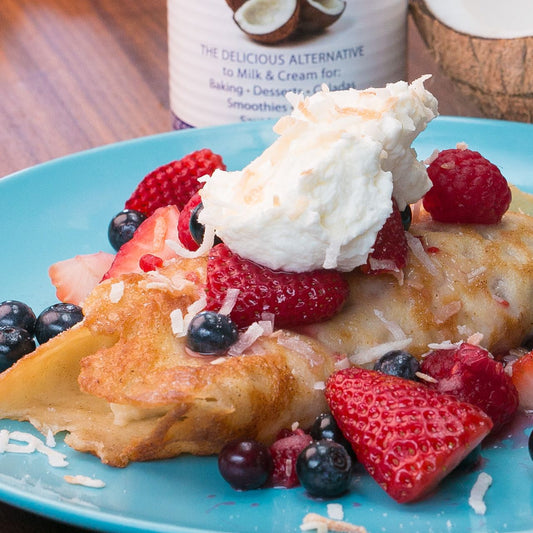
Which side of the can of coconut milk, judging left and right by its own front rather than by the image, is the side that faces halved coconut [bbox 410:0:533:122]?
left

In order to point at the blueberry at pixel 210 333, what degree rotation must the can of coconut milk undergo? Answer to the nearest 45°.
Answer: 0° — it already faces it

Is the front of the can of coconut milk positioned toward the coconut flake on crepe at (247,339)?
yes

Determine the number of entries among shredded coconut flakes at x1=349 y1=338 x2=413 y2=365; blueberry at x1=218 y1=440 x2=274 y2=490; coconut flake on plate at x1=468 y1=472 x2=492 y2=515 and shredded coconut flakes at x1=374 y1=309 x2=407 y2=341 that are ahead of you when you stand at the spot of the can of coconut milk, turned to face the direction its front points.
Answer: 4

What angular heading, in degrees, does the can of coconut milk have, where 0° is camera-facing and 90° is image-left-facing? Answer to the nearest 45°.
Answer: approximately 0°

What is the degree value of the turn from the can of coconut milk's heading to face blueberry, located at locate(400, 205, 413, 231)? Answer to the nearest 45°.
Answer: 0° — it already faces it
